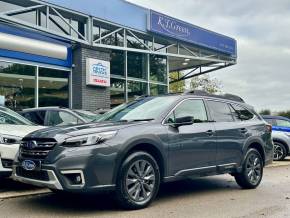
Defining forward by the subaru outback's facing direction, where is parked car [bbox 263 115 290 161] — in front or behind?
behind

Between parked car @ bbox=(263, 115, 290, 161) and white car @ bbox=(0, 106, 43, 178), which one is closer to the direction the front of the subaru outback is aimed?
the white car

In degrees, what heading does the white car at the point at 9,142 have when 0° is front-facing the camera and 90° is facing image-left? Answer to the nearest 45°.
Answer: approximately 315°

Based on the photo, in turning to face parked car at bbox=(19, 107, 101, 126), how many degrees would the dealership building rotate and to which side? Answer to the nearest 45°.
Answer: approximately 45° to its right

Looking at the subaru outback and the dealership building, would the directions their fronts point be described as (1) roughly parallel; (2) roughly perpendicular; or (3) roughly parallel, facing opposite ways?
roughly perpendicular

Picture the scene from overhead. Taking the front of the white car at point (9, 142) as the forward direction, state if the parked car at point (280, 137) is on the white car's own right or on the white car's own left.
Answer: on the white car's own left

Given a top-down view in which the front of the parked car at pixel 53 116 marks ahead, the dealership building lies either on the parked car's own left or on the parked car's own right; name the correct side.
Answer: on the parked car's own left

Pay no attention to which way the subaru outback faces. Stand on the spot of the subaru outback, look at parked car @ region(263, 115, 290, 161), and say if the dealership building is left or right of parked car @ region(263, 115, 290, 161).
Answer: left

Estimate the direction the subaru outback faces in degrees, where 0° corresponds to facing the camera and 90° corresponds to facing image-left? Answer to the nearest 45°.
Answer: approximately 45°
